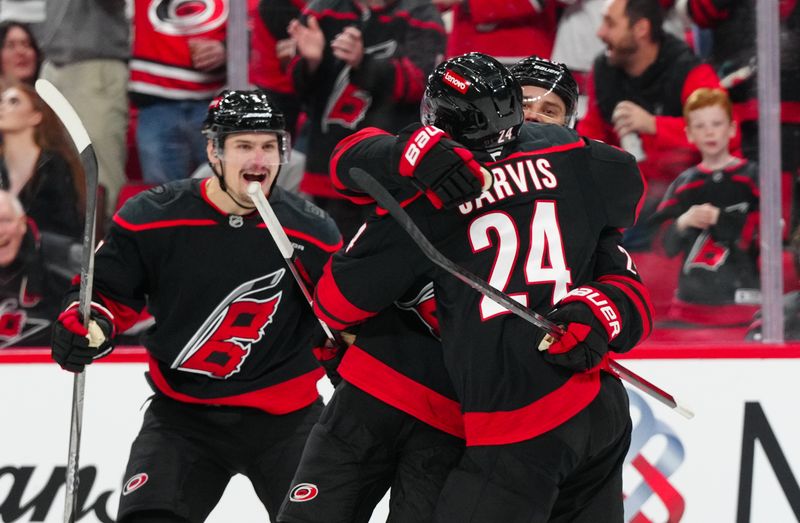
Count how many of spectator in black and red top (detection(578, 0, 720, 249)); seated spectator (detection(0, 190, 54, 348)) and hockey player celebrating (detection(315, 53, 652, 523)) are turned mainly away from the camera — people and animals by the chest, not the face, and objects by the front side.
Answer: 1

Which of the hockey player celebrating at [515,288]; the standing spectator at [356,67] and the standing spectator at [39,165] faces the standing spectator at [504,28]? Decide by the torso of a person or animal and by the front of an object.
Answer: the hockey player celebrating

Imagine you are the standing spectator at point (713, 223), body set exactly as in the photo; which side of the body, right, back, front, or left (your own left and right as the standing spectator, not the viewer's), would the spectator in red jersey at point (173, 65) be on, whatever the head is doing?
right

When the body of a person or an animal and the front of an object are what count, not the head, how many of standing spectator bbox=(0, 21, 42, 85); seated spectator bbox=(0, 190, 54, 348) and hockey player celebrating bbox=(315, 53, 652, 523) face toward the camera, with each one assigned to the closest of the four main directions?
2

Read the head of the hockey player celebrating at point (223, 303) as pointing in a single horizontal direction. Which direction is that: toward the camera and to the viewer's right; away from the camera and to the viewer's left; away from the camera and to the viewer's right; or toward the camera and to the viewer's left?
toward the camera and to the viewer's right

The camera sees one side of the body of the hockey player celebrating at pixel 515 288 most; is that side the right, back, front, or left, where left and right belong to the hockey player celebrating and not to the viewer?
back

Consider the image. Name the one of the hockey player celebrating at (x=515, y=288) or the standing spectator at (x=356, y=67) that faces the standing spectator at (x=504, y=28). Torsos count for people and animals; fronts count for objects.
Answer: the hockey player celebrating

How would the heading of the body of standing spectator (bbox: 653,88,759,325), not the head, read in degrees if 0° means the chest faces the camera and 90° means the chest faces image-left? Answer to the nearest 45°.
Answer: approximately 0°

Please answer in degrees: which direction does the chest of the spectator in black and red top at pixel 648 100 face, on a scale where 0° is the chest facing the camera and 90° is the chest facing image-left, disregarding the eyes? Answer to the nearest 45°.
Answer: approximately 45°

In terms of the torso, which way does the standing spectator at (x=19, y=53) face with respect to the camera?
toward the camera
